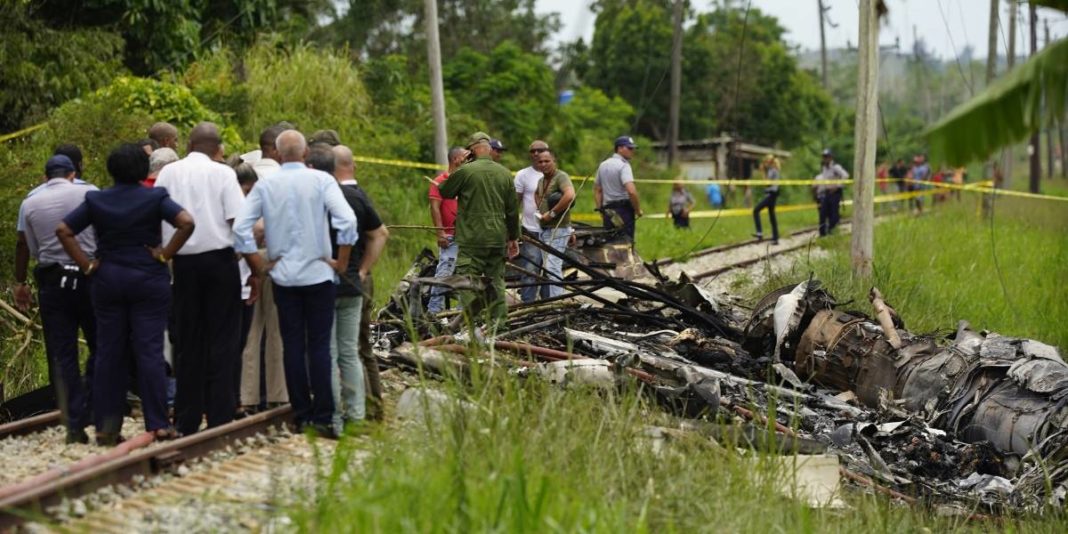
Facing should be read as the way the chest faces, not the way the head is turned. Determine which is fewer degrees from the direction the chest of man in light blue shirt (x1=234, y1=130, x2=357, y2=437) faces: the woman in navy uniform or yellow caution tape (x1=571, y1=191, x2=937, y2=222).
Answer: the yellow caution tape

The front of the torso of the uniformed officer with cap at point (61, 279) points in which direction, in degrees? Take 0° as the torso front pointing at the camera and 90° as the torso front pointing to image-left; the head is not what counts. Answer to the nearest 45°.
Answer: approximately 225°

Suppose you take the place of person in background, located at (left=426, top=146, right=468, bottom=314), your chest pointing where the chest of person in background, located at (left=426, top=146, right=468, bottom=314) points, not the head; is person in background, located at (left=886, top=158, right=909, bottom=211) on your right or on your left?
on your left

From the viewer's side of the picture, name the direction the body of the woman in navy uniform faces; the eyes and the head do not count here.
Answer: away from the camera

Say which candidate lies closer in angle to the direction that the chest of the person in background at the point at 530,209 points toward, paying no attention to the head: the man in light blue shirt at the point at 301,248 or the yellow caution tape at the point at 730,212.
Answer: the man in light blue shirt

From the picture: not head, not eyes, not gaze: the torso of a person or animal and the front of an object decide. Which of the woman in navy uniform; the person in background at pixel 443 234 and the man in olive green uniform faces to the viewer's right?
the person in background

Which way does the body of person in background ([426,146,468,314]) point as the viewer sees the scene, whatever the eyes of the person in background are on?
to the viewer's right

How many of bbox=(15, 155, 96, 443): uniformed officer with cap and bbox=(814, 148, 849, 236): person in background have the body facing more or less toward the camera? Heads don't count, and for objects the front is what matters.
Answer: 1

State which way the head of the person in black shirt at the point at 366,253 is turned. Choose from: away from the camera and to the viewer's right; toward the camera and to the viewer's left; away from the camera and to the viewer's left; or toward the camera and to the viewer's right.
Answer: away from the camera and to the viewer's right
